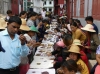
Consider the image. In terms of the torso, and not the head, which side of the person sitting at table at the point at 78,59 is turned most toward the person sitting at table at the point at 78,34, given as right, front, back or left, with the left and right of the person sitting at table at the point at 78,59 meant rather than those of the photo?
right

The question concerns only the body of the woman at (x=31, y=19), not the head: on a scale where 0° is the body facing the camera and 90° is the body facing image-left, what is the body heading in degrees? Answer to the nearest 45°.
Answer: approximately 270°

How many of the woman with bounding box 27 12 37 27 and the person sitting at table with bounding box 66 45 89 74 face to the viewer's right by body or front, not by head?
1

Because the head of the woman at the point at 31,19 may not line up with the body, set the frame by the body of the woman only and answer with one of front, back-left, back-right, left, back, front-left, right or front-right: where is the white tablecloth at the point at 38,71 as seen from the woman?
right

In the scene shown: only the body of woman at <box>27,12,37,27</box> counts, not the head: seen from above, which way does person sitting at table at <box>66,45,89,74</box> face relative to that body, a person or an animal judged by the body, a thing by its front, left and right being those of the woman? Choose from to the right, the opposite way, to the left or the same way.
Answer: the opposite way

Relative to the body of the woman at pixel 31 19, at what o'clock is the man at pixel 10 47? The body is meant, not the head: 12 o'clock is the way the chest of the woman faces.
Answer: The man is roughly at 3 o'clock from the woman.

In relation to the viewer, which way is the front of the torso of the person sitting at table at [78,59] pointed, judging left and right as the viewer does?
facing to the left of the viewer

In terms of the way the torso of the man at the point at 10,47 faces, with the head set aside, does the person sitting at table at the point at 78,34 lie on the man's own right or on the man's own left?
on the man's own left

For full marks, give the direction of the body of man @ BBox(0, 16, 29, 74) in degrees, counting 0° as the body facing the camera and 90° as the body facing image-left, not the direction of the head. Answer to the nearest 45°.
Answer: approximately 315°

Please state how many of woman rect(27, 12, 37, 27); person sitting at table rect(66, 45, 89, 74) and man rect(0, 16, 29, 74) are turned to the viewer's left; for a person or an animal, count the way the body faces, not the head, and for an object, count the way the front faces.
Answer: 1

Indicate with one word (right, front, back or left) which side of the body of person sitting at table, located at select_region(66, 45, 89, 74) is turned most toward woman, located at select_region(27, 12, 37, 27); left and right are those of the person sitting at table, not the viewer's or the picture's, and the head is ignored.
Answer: right

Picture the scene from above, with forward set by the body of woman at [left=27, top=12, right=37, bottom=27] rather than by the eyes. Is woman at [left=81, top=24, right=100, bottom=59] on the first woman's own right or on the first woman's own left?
on the first woman's own right
